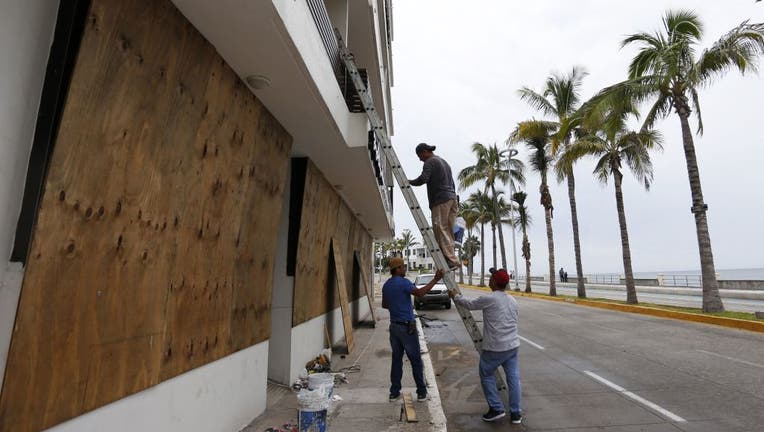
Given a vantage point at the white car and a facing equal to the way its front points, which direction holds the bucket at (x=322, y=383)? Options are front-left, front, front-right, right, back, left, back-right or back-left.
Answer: front

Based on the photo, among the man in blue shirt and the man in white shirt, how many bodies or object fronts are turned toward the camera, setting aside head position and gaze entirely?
0

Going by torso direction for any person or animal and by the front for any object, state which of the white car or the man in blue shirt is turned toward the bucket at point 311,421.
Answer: the white car

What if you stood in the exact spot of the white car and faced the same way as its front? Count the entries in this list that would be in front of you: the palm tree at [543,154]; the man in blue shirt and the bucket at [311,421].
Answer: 2

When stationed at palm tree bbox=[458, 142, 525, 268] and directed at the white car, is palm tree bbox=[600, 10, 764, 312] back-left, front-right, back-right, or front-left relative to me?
front-left

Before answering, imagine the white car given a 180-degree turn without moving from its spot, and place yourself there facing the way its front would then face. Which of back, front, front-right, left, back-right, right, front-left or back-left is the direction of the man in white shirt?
back

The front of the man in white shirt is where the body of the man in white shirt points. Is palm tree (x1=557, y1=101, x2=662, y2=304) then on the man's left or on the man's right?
on the man's right

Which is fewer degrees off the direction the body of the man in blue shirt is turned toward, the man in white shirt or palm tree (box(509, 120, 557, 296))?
the palm tree

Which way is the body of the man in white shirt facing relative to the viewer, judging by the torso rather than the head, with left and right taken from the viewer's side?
facing away from the viewer and to the left of the viewer

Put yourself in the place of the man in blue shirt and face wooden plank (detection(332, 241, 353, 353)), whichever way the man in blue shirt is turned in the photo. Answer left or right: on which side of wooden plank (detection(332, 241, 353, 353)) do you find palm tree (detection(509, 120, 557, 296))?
right

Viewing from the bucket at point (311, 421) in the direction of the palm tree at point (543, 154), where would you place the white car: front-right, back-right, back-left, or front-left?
front-left

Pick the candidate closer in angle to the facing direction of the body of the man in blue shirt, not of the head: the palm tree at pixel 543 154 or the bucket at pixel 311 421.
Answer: the palm tree

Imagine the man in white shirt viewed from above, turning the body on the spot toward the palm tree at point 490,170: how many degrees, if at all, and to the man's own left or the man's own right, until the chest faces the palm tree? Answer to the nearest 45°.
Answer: approximately 45° to the man's own right

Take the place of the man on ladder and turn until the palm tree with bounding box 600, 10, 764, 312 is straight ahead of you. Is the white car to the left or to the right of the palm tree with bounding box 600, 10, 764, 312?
left

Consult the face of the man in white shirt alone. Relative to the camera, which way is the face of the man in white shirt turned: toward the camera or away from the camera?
away from the camera

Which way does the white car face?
toward the camera

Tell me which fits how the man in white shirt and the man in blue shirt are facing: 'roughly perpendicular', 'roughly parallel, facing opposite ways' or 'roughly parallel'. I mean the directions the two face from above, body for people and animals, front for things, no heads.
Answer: roughly perpendicular

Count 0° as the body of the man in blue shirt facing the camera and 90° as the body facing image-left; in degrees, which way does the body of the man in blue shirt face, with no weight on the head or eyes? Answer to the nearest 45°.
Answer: approximately 225°

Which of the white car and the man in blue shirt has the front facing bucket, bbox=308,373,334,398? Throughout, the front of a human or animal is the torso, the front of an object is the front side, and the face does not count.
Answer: the white car
